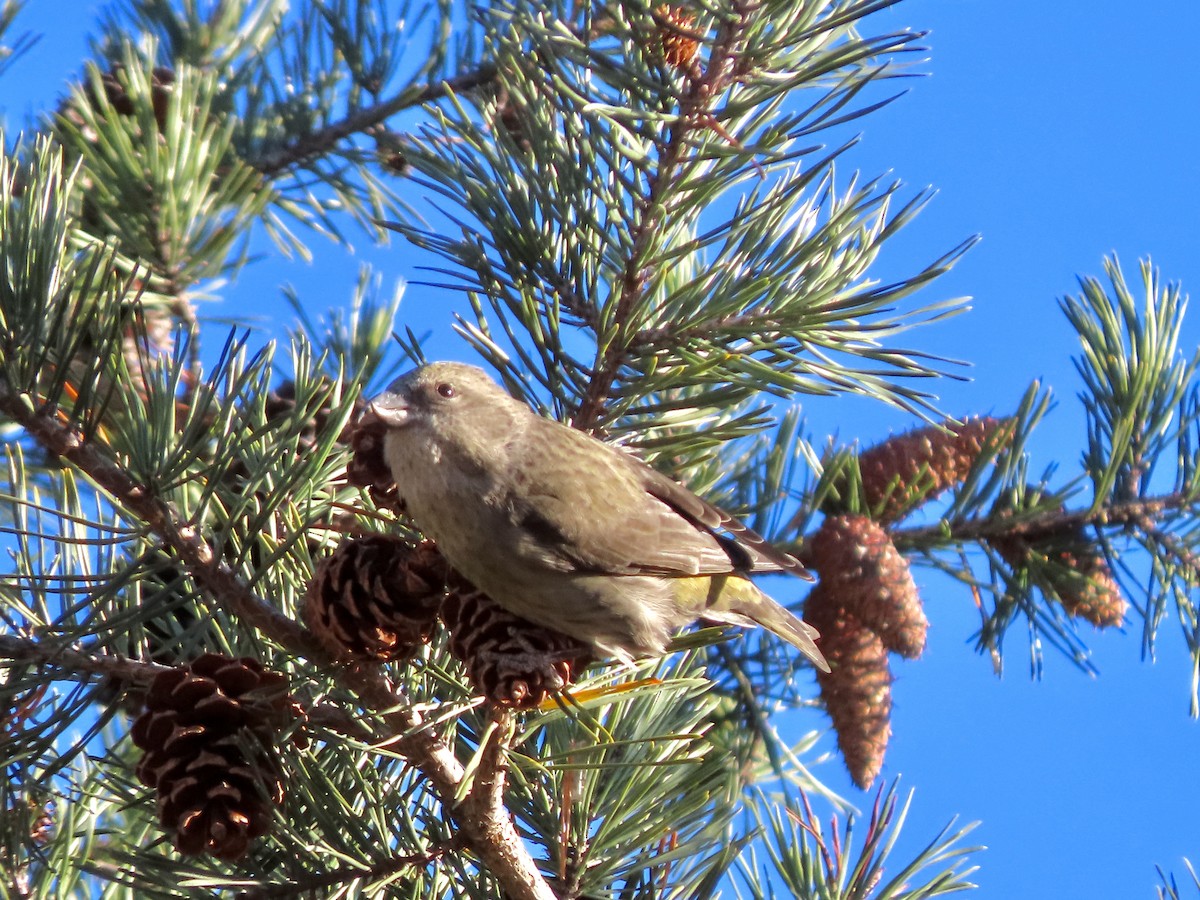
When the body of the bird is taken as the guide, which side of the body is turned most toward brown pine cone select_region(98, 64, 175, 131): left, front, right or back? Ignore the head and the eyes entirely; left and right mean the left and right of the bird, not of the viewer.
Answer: front

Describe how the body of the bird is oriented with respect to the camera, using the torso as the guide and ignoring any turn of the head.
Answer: to the viewer's left
